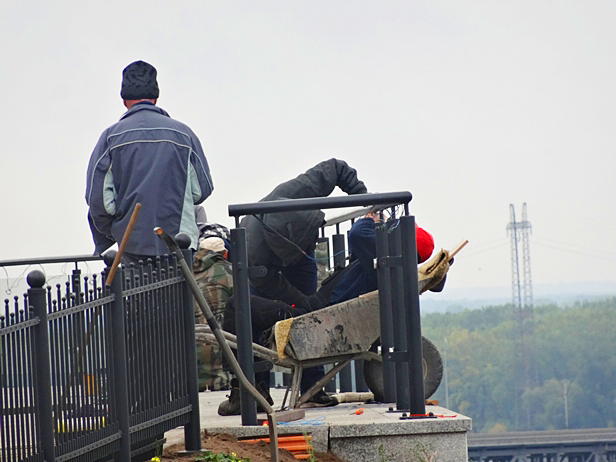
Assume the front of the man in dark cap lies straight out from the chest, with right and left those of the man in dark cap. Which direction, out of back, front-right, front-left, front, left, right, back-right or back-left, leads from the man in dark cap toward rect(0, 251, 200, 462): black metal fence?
back

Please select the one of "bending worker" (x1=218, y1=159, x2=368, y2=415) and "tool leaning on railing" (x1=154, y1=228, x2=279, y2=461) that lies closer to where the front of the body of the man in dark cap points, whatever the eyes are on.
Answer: the bending worker

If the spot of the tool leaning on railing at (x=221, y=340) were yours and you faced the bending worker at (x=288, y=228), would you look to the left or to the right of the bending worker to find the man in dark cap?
left

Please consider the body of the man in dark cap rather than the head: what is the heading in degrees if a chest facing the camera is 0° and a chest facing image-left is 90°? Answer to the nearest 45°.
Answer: approximately 180°

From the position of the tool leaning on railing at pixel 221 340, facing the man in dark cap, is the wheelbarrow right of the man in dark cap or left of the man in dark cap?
right

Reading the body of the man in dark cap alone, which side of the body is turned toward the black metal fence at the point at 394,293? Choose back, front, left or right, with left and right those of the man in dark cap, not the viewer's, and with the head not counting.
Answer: right

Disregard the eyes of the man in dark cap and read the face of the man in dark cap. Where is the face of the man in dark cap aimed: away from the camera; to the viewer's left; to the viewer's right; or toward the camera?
away from the camera

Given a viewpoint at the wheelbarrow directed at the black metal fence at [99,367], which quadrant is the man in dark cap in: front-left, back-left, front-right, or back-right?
front-right

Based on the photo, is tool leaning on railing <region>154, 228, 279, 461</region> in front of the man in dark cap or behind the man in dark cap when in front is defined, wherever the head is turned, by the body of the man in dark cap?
behind

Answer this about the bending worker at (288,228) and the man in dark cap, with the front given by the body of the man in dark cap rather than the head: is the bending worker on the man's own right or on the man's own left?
on the man's own right

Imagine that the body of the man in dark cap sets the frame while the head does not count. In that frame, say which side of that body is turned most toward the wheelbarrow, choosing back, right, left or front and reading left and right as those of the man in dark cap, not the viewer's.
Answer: right
